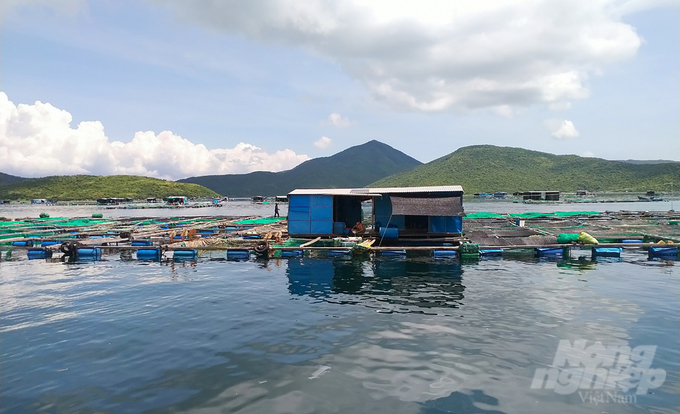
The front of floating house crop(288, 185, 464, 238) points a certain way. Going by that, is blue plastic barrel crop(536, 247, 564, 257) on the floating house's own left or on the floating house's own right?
on the floating house's own left

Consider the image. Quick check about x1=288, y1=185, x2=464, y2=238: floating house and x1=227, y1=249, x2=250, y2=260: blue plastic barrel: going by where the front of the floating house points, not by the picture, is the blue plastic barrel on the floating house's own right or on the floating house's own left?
on the floating house's own right

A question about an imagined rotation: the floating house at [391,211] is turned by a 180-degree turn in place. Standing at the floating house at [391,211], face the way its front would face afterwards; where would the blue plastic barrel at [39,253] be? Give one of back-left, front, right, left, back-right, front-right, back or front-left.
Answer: left

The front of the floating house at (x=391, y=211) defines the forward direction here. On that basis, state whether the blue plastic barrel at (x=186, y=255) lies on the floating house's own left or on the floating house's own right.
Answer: on the floating house's own right

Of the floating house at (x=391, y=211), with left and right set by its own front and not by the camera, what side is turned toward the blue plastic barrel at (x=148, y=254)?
right

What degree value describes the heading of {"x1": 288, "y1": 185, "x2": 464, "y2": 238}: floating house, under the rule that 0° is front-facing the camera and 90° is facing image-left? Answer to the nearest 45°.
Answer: approximately 0°

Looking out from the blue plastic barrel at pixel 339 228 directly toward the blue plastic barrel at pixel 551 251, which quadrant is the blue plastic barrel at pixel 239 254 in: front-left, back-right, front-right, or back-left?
back-right
